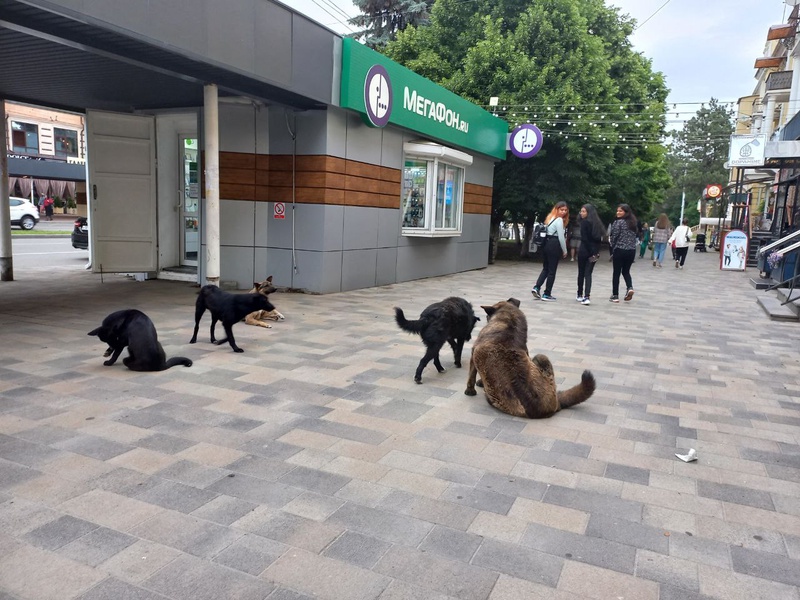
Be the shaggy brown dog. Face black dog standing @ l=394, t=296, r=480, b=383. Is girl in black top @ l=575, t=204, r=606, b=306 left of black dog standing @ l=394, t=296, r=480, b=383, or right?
right

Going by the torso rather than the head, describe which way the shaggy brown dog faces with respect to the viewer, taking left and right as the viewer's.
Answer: facing away from the viewer and to the left of the viewer

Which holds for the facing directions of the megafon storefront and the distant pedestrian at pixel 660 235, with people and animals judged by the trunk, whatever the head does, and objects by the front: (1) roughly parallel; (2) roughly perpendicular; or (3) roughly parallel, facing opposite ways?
roughly perpendicular

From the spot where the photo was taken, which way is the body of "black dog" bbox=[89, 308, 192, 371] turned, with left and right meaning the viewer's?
facing to the left of the viewer

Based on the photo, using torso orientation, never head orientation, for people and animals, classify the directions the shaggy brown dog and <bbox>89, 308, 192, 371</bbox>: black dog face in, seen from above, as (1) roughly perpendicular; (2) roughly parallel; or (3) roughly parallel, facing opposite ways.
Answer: roughly perpendicular

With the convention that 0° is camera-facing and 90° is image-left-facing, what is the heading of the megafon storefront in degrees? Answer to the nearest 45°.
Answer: approximately 315°

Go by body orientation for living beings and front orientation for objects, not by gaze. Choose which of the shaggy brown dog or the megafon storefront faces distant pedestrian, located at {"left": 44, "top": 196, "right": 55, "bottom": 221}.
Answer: the shaggy brown dog

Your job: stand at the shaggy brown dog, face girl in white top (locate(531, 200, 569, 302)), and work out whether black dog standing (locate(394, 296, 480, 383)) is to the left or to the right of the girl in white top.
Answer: left

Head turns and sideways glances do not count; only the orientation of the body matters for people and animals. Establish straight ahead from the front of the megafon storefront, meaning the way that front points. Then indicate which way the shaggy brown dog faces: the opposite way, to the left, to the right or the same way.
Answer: the opposite way

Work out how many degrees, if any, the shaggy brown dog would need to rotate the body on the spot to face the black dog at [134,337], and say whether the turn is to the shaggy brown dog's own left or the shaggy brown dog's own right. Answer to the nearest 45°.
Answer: approximately 45° to the shaggy brown dog's own left
